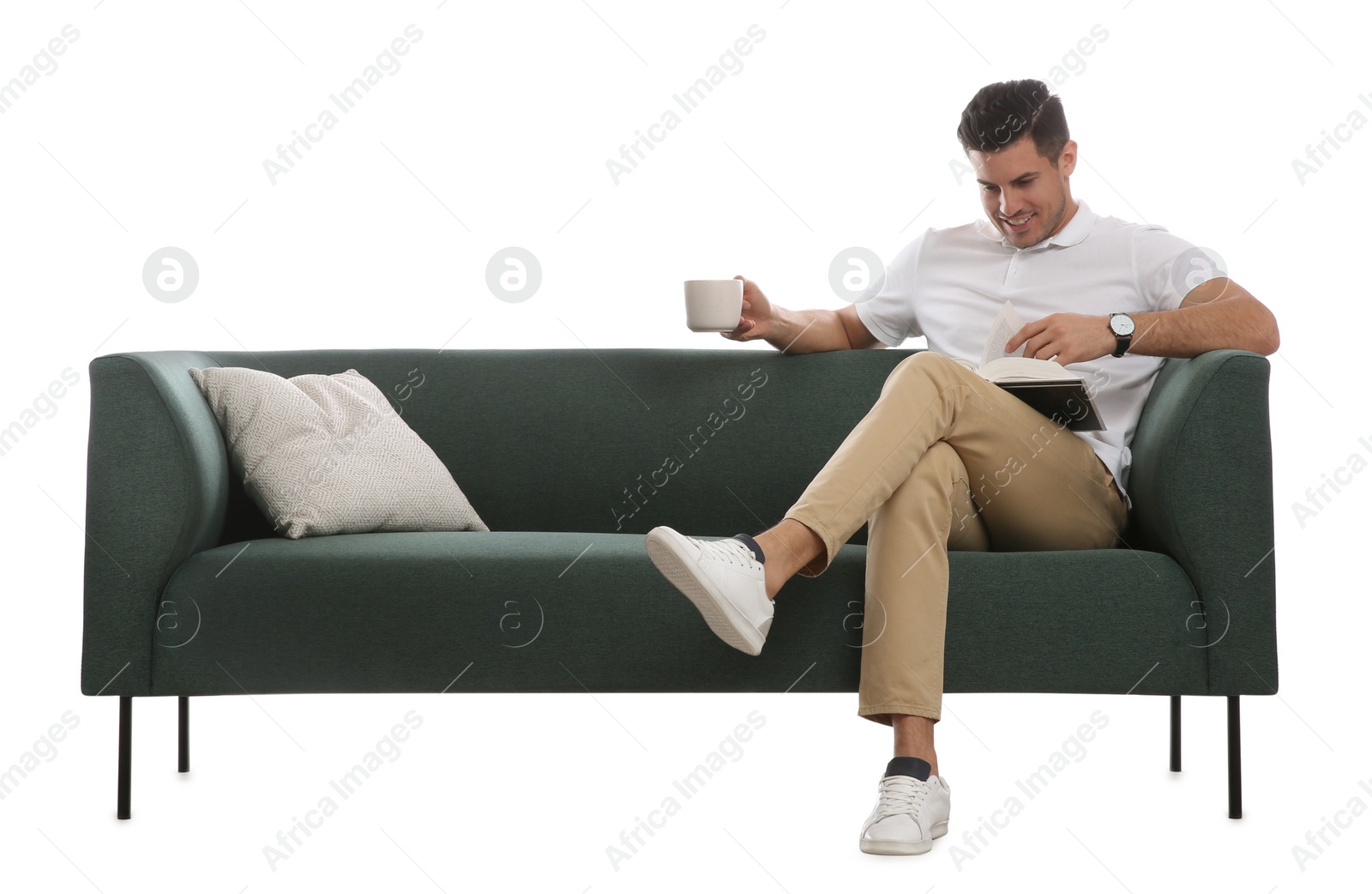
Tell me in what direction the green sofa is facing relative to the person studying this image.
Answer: facing the viewer

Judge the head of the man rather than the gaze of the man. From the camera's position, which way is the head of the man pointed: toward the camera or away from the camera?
toward the camera
